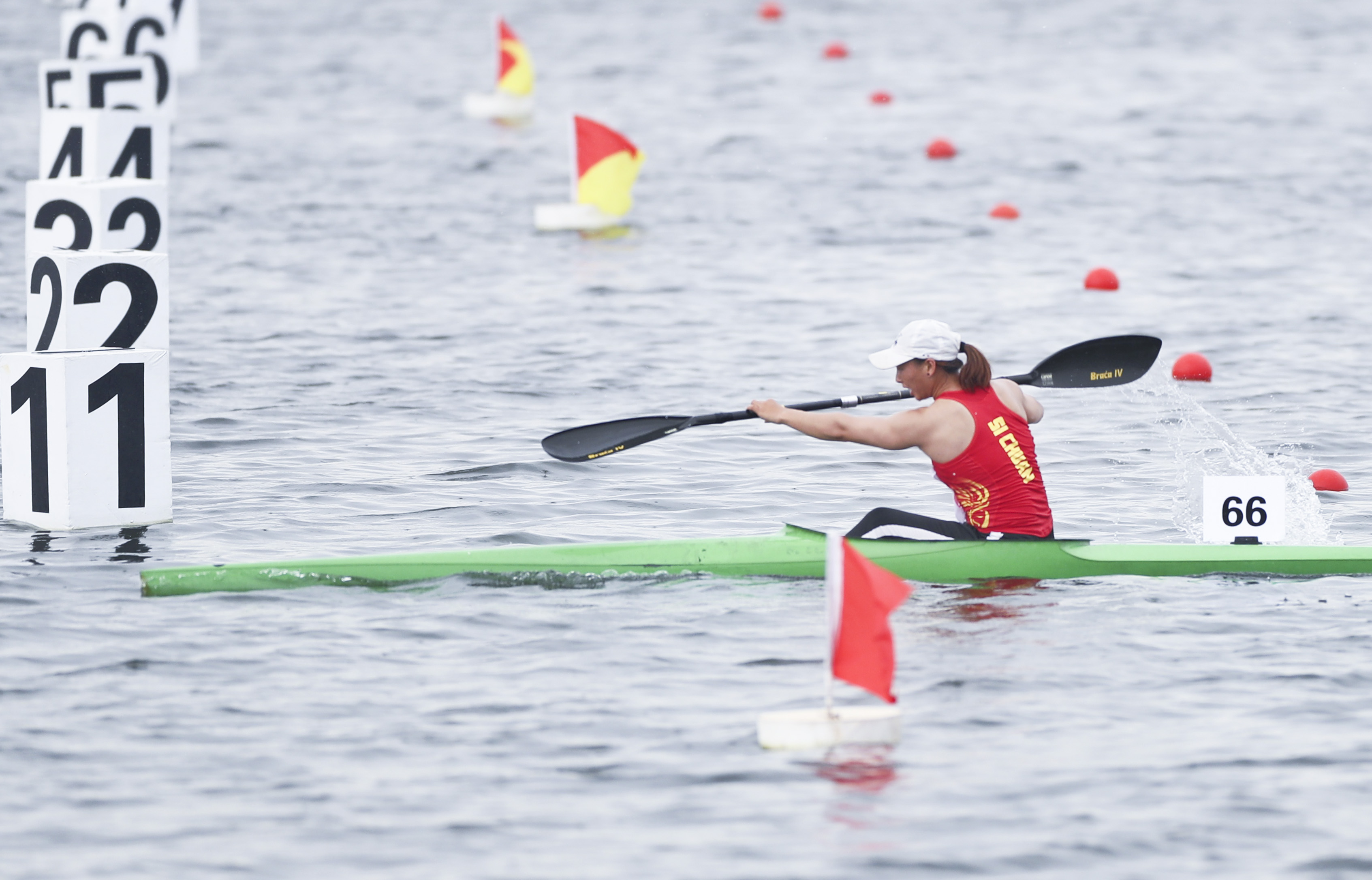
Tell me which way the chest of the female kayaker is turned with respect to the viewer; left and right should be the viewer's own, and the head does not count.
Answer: facing away from the viewer and to the left of the viewer

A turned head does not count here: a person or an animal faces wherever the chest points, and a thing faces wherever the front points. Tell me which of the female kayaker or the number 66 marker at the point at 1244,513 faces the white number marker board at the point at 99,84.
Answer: the female kayaker

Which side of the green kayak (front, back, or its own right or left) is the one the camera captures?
left

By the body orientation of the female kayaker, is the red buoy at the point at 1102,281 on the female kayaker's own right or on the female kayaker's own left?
on the female kayaker's own right

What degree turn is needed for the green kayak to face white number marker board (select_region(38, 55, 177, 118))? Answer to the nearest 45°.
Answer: approximately 45° to its right

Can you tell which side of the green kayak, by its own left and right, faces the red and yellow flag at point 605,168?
right

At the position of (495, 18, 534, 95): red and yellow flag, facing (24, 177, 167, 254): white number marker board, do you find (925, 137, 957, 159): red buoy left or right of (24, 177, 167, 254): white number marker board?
left

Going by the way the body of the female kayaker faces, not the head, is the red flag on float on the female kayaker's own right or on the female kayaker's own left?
on the female kayaker's own left

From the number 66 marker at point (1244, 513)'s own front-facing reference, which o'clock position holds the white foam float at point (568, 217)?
The white foam float is roughly at 5 o'clock from the number 66 marker.

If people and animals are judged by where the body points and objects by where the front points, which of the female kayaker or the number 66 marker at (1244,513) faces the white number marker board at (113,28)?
the female kayaker

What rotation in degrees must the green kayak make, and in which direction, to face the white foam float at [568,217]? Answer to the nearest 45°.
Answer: approximately 90° to its right

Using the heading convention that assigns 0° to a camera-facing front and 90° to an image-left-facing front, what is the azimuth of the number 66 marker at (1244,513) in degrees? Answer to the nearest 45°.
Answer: approximately 0°
